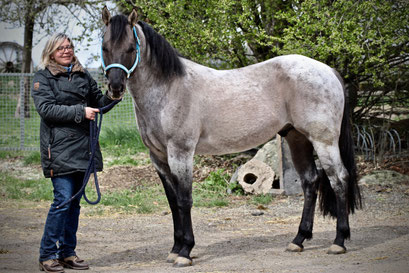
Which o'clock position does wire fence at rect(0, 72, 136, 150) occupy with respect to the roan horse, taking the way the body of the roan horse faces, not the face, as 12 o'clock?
The wire fence is roughly at 2 o'clock from the roan horse.

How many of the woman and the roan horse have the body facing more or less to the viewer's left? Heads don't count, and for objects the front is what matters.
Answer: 1

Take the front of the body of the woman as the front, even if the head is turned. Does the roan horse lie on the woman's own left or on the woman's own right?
on the woman's own left

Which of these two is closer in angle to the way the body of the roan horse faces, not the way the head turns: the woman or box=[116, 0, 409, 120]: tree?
the woman

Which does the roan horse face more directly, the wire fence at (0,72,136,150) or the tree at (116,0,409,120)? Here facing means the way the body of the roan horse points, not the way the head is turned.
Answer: the wire fence

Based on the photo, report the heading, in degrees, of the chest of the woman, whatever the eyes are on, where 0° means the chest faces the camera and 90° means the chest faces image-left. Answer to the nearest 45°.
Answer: approximately 315°

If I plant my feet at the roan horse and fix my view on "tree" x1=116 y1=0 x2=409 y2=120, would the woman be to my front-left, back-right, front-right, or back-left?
back-left

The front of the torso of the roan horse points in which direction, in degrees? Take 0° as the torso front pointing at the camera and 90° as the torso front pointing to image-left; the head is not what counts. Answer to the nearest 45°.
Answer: approximately 90°

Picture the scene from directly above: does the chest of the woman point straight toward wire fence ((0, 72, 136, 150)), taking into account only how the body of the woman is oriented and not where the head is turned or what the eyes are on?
no

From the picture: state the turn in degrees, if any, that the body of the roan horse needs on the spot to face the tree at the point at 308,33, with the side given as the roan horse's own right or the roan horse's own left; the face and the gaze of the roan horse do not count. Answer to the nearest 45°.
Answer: approximately 90° to the roan horse's own right

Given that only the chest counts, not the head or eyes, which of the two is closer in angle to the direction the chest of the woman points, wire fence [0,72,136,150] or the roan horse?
the roan horse

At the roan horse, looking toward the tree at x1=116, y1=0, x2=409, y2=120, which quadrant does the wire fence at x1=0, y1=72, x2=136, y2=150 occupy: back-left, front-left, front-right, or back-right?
front-left

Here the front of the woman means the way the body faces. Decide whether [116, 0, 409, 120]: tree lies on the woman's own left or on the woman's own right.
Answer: on the woman's own left

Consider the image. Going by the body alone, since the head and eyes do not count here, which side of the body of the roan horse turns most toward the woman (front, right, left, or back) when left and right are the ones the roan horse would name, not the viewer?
front

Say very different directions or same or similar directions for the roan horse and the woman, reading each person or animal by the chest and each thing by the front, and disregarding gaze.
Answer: very different directions
